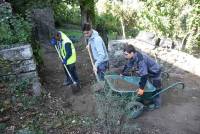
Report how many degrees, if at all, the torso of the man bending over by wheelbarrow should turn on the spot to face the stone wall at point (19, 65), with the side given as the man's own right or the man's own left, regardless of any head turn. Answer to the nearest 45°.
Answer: approximately 45° to the man's own right

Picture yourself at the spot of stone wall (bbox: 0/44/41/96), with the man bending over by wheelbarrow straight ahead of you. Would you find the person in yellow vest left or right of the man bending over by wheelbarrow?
left

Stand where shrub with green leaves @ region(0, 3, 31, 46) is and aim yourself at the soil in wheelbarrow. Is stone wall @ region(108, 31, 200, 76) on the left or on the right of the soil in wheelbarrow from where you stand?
left

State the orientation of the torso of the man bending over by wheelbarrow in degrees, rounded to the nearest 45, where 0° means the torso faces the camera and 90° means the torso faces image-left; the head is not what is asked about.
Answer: approximately 45°

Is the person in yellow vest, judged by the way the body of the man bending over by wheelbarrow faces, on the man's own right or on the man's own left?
on the man's own right

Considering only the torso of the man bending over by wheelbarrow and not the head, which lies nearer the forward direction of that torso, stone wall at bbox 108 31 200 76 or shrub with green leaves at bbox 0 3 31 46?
the shrub with green leaves

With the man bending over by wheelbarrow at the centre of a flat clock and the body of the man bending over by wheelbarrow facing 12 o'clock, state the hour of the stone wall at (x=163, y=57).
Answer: The stone wall is roughly at 5 o'clock from the man bending over by wheelbarrow.
